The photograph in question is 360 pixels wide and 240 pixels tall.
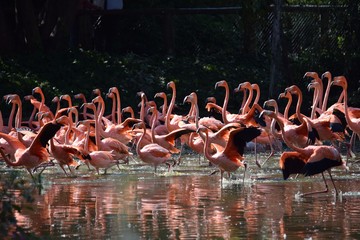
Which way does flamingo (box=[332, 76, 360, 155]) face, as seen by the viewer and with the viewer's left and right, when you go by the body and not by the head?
facing to the left of the viewer

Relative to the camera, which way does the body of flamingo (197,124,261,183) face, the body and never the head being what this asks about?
to the viewer's left

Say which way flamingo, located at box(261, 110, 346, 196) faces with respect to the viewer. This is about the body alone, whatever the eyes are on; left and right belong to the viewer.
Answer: facing to the left of the viewer

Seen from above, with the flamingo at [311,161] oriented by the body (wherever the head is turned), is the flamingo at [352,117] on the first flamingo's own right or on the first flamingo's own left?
on the first flamingo's own right

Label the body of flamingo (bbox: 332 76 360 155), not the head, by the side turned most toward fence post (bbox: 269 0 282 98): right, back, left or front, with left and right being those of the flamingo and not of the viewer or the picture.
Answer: right

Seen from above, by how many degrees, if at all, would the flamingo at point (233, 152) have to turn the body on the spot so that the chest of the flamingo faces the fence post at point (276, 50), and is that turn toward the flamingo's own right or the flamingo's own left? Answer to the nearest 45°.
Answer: approximately 90° to the flamingo's own right

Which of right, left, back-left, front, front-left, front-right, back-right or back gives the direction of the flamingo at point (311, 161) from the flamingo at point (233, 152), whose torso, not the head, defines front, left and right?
back-left

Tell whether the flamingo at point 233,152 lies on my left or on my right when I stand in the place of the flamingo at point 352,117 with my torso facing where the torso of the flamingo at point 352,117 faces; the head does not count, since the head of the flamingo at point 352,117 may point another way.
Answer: on my left

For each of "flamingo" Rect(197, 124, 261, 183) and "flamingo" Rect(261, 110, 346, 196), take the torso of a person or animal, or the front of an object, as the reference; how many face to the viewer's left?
2
